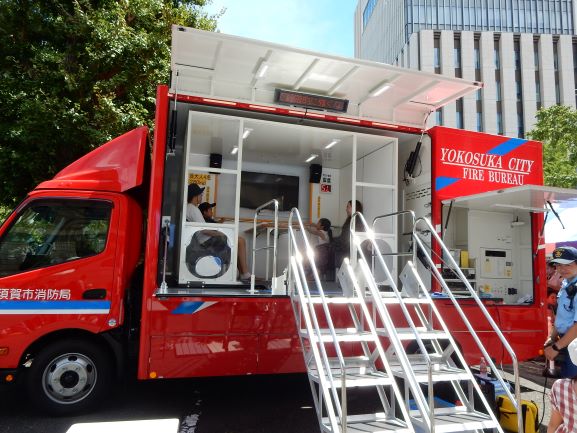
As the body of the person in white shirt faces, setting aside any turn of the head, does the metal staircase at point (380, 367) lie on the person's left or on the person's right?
on the person's right

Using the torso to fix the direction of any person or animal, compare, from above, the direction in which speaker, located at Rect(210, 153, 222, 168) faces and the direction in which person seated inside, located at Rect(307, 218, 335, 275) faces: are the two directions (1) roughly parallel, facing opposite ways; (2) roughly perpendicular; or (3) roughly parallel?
roughly perpendicular

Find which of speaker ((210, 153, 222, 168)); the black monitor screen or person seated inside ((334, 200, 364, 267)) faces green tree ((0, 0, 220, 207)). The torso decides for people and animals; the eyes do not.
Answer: the person seated inside

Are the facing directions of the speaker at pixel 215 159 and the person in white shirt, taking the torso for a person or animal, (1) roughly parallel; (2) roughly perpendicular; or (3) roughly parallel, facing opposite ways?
roughly perpendicular

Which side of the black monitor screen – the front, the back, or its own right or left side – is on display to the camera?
front

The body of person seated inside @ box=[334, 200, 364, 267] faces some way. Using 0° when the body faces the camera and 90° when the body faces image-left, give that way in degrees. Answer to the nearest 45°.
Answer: approximately 90°

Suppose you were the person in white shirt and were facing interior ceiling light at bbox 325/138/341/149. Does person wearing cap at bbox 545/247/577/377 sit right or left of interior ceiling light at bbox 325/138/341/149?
right

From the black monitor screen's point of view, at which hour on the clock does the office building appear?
The office building is roughly at 7 o'clock from the black monitor screen.

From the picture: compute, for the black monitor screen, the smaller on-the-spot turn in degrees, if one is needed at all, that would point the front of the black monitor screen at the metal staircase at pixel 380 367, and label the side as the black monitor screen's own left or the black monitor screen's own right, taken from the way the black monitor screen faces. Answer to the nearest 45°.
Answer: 0° — it already faces it

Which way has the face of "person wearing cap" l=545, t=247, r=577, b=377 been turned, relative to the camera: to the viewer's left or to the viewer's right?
to the viewer's left

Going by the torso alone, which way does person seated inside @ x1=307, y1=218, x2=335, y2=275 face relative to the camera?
to the viewer's left

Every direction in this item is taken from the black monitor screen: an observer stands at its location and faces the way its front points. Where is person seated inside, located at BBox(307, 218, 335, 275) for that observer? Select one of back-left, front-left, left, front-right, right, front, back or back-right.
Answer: front-left

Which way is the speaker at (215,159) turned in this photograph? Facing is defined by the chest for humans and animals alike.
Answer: toward the camera

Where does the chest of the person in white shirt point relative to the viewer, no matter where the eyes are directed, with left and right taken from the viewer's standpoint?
facing to the right of the viewer
